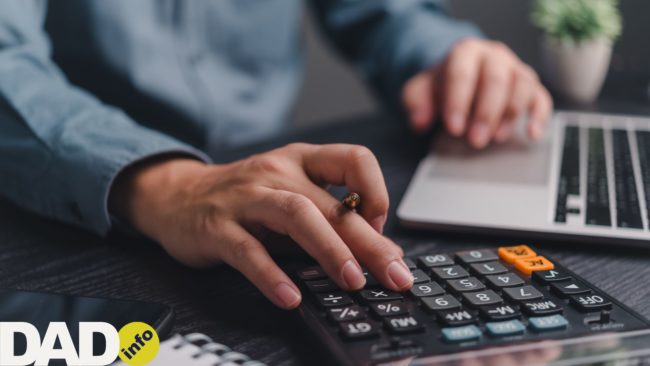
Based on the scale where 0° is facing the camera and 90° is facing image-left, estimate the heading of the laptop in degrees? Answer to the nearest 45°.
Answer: approximately 90°
